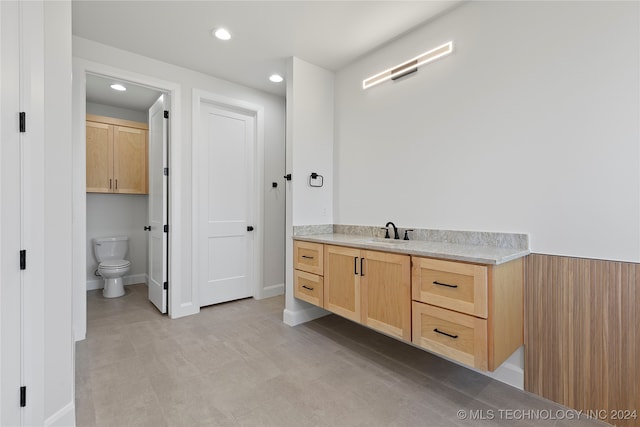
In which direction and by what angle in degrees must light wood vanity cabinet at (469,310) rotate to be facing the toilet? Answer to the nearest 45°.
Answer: approximately 45° to its right

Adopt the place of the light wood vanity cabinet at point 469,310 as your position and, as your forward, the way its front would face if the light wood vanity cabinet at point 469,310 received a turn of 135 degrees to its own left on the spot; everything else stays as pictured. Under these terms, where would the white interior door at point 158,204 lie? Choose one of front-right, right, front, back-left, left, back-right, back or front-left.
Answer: back

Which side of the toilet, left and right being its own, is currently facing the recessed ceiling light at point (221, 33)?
front

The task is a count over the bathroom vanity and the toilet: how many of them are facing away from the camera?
0

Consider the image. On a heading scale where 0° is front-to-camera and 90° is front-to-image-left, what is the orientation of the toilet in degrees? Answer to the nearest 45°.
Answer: approximately 0°

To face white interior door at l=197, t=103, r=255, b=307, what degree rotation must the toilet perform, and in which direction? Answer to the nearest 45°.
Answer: approximately 45° to its left

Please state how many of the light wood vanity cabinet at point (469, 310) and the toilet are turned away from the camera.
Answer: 0

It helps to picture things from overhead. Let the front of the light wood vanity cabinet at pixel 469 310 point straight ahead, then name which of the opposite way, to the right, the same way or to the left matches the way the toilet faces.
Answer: to the left

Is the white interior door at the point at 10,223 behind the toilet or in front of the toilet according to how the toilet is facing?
in front

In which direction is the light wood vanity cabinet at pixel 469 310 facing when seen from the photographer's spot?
facing the viewer and to the left of the viewer

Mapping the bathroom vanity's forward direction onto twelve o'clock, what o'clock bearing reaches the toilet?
The toilet is roughly at 2 o'clock from the bathroom vanity.

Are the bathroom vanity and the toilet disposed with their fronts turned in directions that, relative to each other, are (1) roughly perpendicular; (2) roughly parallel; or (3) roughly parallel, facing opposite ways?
roughly perpendicular

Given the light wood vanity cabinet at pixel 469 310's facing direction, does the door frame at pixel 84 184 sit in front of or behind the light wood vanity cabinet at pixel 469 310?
in front
